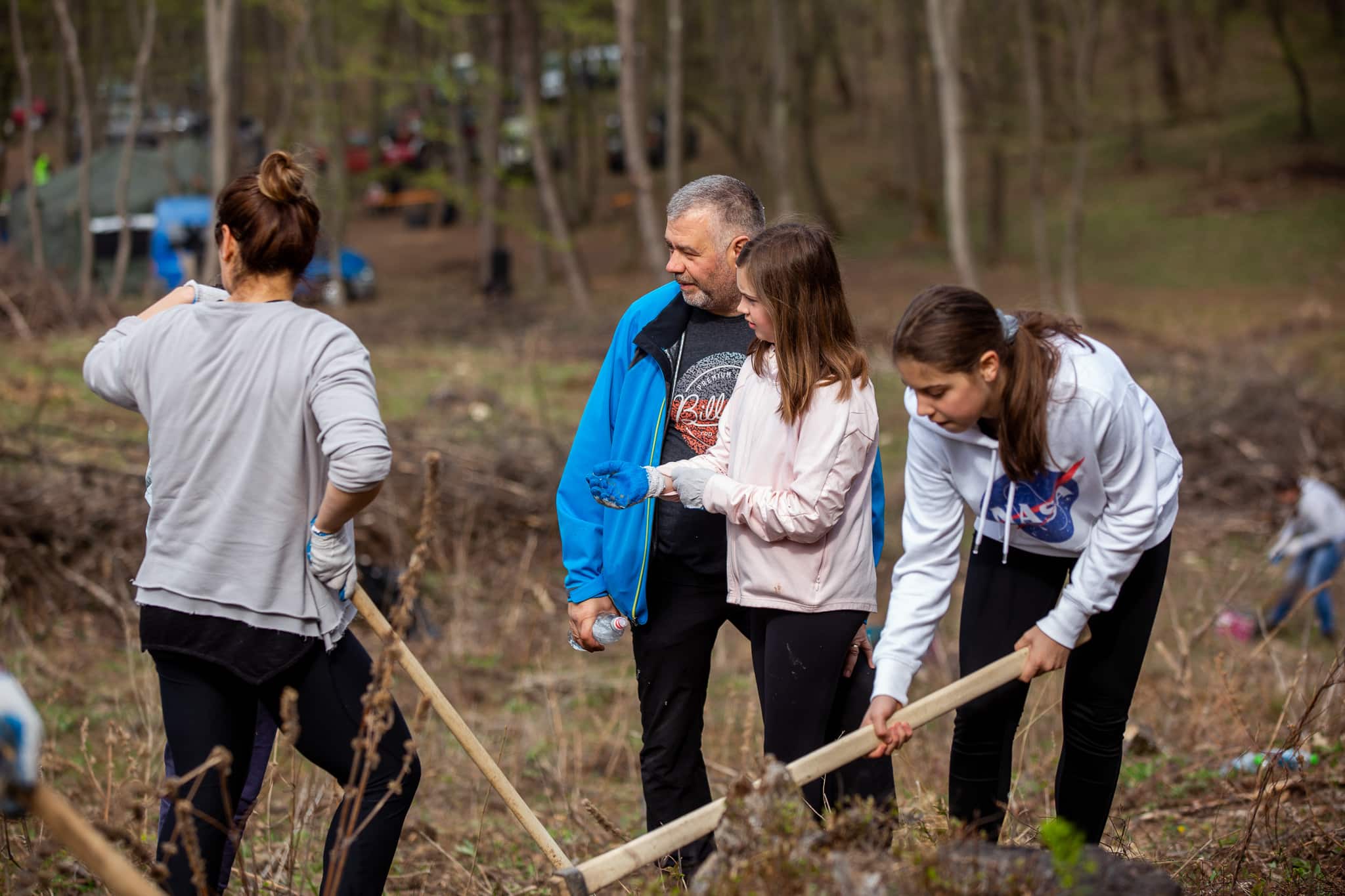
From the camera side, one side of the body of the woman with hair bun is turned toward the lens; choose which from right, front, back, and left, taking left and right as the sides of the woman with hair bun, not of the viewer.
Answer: back

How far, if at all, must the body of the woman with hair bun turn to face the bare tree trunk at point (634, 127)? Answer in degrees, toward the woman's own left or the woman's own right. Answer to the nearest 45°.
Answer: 0° — they already face it

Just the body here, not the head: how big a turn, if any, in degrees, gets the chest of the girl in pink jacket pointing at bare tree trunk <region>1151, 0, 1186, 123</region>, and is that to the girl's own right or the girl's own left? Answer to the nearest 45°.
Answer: approximately 135° to the girl's own right

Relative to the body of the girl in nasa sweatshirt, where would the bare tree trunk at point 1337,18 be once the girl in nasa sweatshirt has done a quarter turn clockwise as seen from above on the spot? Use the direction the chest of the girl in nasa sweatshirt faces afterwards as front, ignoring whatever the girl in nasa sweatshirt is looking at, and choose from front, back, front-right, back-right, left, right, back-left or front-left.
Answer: front-right

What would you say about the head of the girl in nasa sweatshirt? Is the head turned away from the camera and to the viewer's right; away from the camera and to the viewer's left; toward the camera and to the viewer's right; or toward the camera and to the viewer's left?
toward the camera and to the viewer's left

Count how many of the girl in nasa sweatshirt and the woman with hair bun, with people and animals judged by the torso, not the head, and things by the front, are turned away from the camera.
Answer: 1

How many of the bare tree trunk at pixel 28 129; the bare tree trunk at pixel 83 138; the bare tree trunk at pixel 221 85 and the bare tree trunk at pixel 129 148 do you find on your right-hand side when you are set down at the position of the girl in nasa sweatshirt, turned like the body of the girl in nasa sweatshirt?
4

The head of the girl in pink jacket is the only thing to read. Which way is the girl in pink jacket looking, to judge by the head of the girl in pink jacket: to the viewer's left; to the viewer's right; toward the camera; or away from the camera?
to the viewer's left

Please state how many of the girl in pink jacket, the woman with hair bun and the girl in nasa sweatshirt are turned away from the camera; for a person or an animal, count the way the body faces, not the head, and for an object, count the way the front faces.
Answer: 1

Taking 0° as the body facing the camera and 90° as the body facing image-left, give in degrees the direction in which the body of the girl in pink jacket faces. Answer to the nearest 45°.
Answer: approximately 45°

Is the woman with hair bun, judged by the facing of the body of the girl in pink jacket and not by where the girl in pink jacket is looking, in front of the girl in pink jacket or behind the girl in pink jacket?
in front

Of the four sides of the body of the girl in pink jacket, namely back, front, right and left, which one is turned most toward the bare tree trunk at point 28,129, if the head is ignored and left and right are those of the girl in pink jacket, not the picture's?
right
